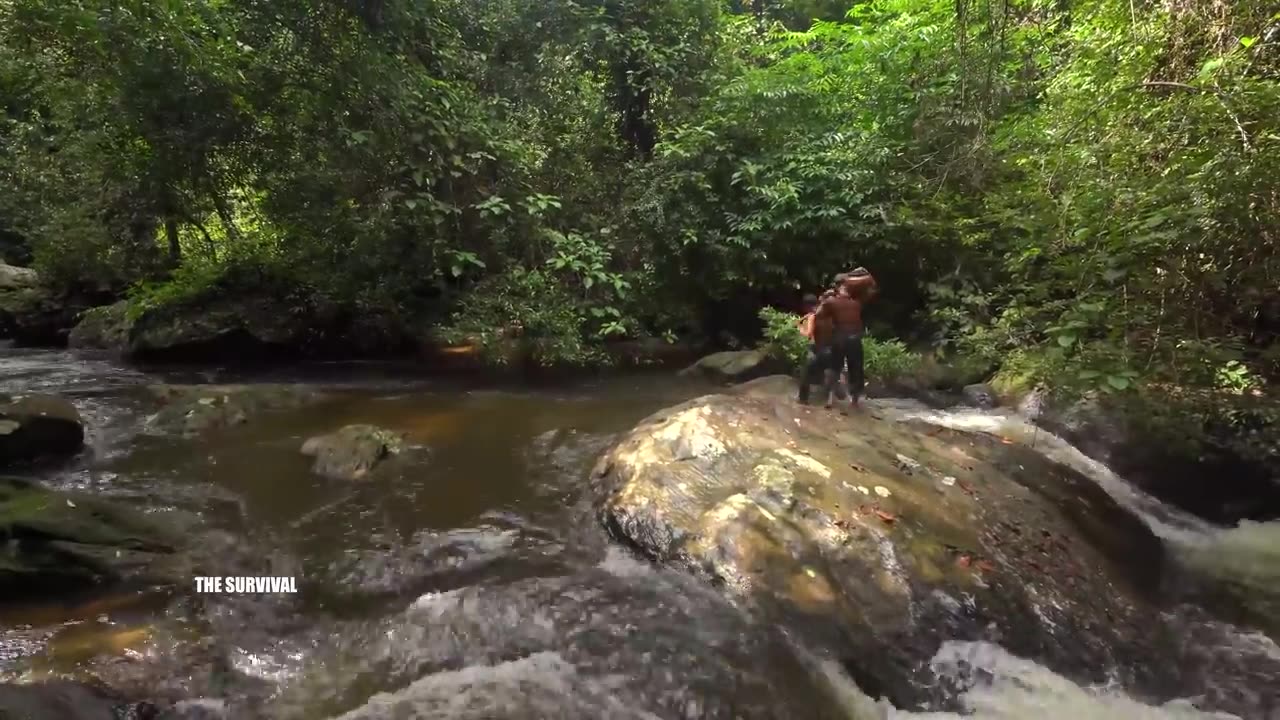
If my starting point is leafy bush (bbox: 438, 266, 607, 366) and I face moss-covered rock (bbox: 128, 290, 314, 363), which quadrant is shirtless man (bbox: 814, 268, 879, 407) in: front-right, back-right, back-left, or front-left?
back-left

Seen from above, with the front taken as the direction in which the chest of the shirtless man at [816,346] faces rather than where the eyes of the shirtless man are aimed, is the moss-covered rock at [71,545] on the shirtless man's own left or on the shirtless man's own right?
on the shirtless man's own left

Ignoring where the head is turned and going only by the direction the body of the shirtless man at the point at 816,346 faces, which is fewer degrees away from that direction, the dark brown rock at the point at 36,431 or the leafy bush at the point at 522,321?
the leafy bush

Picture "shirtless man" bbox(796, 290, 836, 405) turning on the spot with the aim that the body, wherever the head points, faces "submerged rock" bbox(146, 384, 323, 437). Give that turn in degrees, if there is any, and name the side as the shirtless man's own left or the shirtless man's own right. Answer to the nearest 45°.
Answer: approximately 45° to the shirtless man's own left

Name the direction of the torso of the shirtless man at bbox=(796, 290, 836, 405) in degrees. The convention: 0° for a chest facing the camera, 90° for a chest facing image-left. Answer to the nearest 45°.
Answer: approximately 135°

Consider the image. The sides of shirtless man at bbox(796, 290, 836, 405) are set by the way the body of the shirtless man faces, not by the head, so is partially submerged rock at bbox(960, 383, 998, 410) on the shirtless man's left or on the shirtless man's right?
on the shirtless man's right

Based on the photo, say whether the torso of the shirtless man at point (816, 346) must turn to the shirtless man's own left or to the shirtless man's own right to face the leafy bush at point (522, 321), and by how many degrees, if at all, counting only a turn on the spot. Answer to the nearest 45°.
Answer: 0° — they already face it

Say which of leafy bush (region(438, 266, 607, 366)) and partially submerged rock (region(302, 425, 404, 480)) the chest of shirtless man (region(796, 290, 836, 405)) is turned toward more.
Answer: the leafy bush

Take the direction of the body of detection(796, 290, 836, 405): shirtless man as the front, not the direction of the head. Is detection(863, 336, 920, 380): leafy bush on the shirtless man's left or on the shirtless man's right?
on the shirtless man's right

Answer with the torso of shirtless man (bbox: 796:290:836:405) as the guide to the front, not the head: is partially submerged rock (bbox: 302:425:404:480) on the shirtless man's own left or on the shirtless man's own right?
on the shirtless man's own left

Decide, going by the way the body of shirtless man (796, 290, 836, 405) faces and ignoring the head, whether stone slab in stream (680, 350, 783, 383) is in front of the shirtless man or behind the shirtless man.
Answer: in front

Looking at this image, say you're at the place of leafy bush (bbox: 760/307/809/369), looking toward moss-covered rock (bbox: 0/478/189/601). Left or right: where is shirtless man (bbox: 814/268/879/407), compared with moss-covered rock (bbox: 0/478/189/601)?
left
